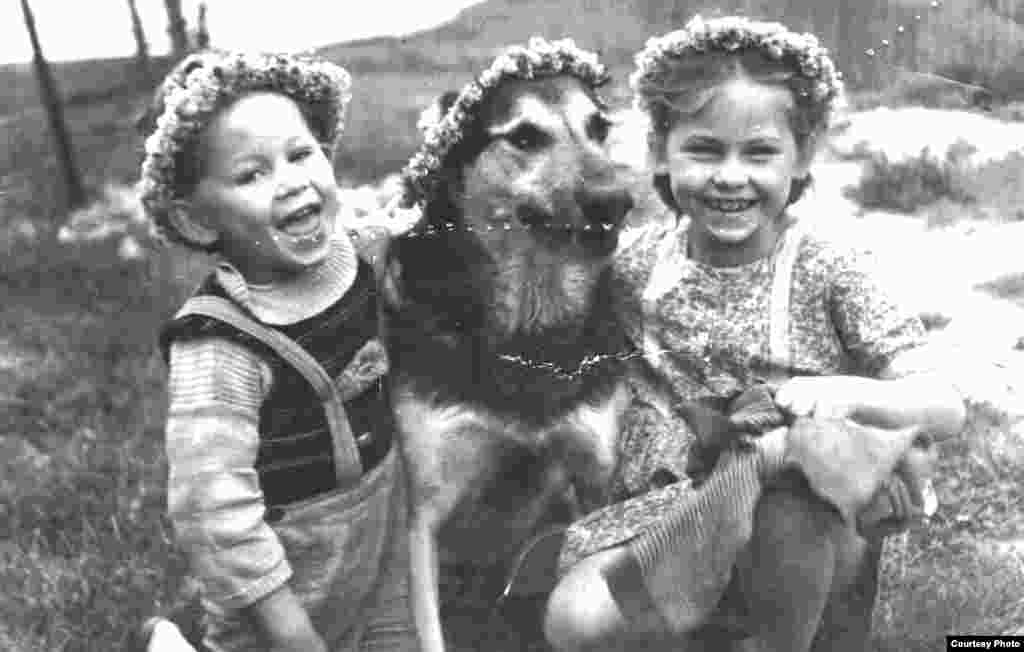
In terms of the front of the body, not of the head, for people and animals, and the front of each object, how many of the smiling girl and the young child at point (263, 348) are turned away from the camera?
0

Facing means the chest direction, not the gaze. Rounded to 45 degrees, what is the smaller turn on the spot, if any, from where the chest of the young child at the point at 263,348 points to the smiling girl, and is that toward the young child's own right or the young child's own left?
approximately 45° to the young child's own left

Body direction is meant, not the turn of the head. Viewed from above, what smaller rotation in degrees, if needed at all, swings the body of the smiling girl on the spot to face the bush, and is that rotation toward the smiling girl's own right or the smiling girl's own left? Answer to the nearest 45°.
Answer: approximately 135° to the smiling girl's own left

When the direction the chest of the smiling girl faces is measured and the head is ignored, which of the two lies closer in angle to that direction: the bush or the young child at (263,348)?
the young child

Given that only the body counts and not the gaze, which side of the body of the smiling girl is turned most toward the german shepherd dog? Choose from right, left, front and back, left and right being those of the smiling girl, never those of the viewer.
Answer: right

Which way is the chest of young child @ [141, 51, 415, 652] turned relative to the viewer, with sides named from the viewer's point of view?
facing the viewer and to the right of the viewer

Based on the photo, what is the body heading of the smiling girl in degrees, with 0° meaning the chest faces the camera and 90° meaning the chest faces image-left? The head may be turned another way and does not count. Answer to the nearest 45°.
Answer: approximately 0°
